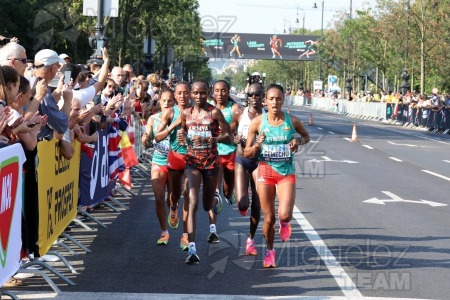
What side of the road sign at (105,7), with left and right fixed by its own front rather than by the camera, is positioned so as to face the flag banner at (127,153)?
back

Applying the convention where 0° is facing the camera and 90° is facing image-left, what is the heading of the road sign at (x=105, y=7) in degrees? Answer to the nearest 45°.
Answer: approximately 180°

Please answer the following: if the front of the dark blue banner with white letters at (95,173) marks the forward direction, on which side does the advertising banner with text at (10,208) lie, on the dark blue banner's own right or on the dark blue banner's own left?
on the dark blue banner's own right

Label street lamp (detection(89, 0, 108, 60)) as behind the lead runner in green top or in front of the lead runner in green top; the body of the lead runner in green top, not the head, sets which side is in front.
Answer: behind

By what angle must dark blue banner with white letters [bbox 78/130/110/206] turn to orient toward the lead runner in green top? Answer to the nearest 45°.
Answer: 0° — it already faces them

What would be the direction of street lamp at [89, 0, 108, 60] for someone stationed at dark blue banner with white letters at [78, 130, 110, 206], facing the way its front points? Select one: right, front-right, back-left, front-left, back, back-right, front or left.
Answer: back-left

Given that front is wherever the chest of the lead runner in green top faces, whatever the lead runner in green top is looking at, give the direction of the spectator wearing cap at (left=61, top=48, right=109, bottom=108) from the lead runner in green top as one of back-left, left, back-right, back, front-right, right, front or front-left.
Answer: back-right

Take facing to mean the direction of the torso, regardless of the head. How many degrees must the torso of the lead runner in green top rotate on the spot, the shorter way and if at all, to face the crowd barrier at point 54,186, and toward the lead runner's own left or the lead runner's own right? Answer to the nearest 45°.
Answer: approximately 90° to the lead runner's own right
